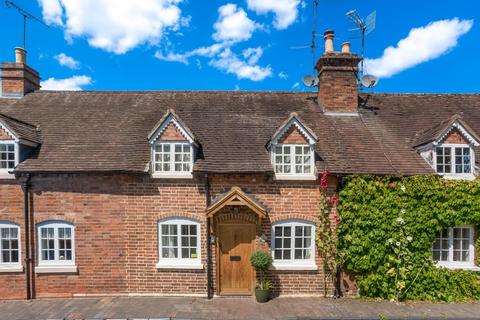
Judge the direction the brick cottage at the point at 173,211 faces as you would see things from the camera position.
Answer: facing the viewer

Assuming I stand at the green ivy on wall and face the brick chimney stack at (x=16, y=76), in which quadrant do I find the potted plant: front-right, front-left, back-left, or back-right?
front-left

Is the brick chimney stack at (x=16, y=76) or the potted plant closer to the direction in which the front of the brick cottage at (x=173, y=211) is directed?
the potted plant

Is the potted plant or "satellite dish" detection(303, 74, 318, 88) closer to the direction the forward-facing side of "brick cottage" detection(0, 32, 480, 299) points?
the potted plant
